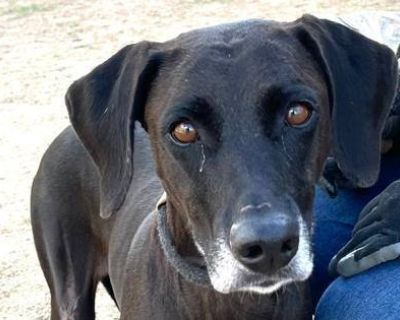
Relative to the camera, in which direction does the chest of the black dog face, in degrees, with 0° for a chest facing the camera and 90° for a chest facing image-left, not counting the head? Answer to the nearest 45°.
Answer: approximately 315°
